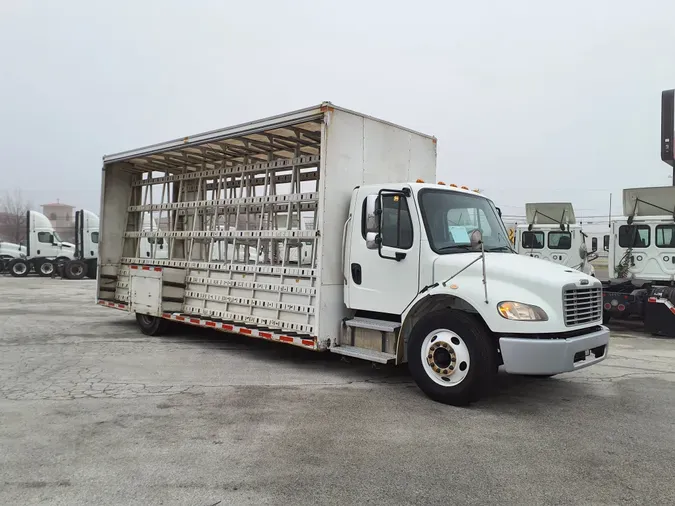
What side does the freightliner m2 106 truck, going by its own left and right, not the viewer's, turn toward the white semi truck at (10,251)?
back

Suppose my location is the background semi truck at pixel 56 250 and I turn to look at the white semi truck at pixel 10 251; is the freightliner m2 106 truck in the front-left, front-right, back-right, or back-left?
back-left

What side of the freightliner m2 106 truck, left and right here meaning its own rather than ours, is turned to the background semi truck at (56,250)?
back

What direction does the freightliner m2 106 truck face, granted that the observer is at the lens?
facing the viewer and to the right of the viewer

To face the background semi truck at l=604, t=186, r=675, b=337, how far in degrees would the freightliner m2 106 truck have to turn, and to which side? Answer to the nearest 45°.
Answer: approximately 90° to its left
